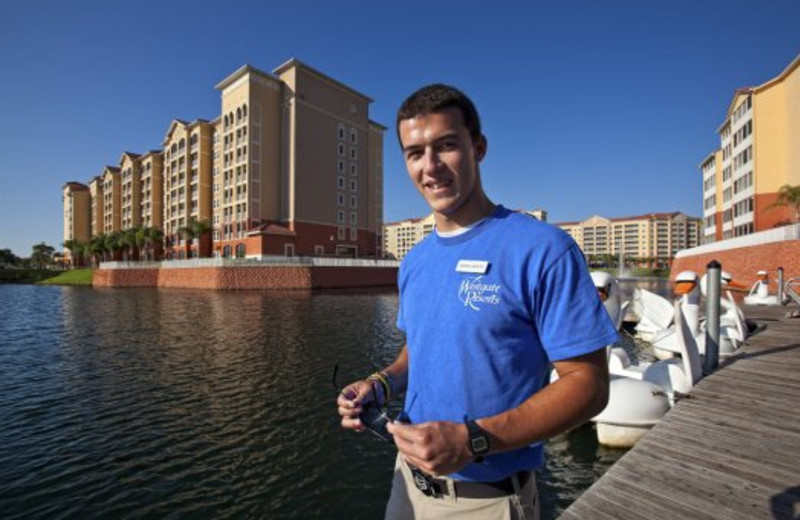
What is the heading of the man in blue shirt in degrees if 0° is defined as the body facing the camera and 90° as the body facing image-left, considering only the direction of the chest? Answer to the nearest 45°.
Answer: approximately 45°

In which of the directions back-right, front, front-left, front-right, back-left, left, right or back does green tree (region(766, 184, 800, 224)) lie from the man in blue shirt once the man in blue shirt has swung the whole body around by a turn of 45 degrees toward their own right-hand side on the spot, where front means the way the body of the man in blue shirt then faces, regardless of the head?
back-right

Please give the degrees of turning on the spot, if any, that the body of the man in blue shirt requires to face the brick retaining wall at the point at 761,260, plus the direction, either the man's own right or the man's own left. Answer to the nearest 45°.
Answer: approximately 180°

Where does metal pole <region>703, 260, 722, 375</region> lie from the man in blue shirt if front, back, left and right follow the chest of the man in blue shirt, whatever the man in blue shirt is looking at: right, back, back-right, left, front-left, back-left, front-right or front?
back

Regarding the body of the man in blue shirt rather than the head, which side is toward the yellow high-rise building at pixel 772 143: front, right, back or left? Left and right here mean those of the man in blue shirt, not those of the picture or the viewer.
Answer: back
